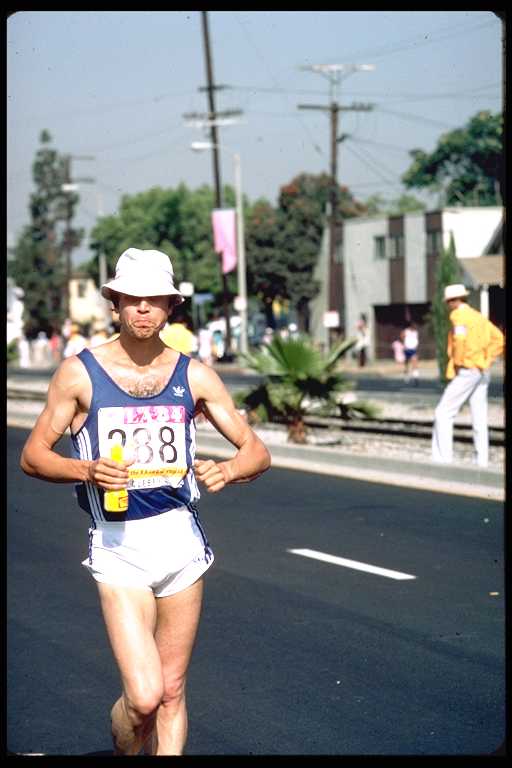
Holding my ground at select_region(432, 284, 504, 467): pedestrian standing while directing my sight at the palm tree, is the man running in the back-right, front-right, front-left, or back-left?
back-left

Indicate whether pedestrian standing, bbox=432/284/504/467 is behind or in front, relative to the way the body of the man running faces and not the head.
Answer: behind

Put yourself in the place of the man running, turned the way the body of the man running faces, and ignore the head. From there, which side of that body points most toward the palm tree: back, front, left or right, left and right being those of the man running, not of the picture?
back

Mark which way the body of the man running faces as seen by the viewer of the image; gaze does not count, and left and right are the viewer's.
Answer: facing the viewer

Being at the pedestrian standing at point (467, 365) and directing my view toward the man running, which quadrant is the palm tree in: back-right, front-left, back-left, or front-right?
back-right
